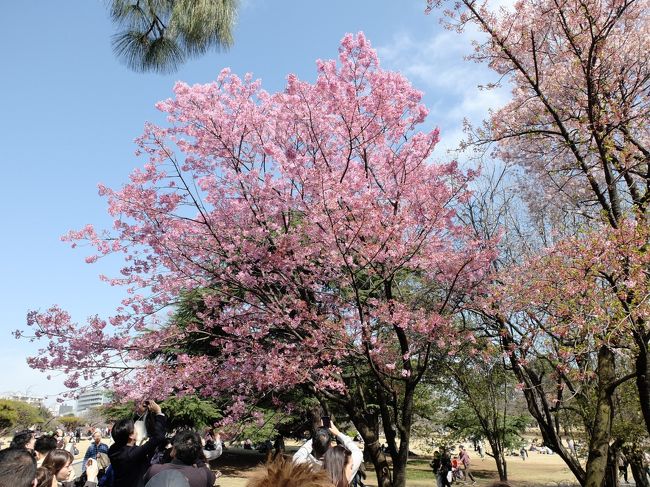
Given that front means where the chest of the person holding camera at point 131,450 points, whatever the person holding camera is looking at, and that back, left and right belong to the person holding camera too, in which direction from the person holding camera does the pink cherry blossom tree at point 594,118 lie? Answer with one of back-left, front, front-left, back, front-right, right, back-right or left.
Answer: front-right

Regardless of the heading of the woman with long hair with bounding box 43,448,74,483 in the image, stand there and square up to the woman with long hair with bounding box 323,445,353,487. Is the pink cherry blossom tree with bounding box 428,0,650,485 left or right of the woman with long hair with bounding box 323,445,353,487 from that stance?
left

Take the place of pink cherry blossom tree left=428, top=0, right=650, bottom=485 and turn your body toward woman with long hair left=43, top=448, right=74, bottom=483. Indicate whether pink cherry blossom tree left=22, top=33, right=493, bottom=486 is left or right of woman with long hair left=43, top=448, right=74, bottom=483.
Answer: right

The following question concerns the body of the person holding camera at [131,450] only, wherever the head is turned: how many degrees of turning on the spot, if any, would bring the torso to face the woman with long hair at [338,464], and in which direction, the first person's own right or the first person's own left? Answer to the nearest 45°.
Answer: approximately 90° to the first person's own right

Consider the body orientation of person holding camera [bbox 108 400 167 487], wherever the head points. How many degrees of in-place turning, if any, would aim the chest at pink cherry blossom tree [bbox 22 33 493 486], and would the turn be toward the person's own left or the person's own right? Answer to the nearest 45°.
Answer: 0° — they already face it

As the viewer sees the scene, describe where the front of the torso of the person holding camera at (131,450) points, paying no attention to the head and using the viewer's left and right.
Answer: facing away from the viewer and to the right of the viewer

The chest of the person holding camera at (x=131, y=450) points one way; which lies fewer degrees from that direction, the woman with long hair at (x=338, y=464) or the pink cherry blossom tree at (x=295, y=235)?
the pink cherry blossom tree

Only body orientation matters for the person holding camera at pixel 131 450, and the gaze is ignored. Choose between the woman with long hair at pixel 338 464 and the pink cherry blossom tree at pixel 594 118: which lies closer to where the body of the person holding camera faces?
the pink cherry blossom tree
